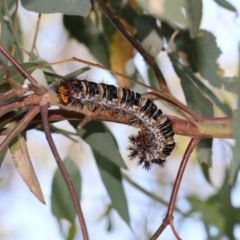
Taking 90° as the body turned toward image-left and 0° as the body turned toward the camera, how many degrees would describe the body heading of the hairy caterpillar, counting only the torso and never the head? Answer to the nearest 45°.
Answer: approximately 90°
